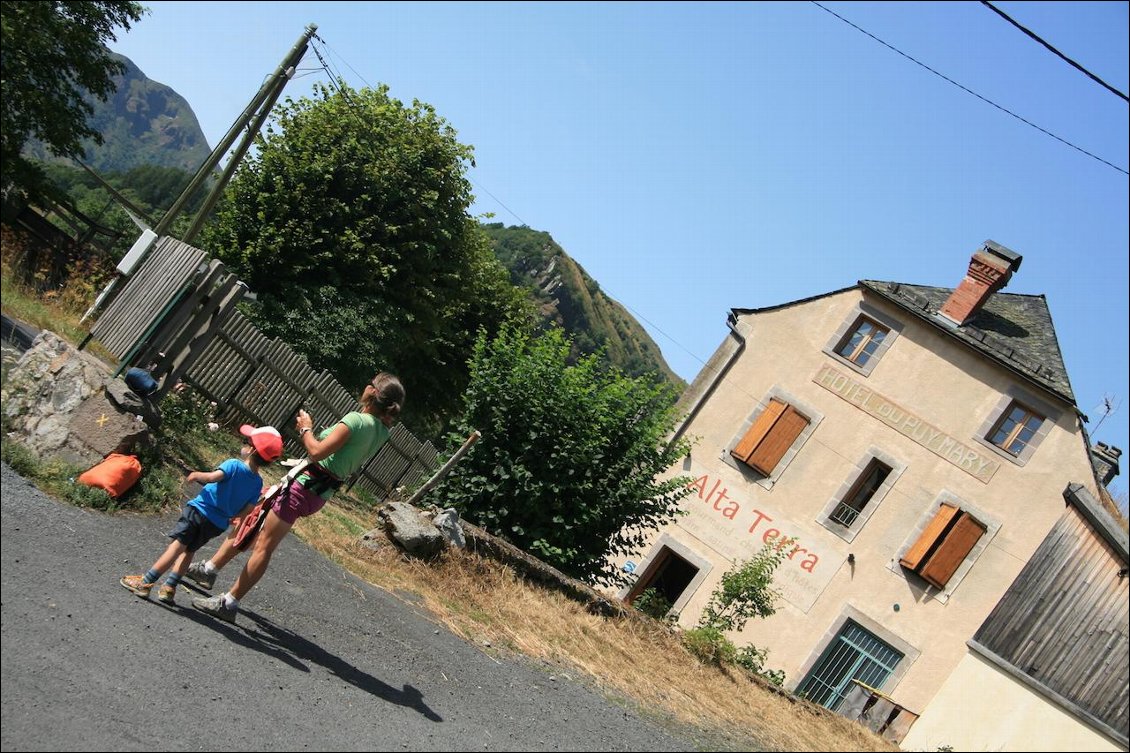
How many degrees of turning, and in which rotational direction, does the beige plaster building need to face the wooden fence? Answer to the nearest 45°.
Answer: approximately 45° to its right

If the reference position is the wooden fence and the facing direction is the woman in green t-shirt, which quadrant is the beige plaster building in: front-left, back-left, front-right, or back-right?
back-left

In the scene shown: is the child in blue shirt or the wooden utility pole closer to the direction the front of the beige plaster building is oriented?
the child in blue shirt

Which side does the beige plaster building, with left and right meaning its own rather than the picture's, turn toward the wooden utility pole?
right

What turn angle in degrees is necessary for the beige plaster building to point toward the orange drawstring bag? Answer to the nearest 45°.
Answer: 0° — it already faces it

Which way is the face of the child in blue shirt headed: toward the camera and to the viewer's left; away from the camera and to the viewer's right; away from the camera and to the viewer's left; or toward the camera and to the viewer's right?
away from the camera and to the viewer's left

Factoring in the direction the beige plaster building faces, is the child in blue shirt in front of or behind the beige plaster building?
in front

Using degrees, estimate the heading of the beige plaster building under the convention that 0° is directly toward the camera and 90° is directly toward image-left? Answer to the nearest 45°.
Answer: approximately 0°

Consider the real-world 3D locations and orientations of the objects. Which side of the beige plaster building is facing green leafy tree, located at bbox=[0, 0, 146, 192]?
right

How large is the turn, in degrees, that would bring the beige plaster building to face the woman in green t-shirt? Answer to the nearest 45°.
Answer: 0° — it already faces them
